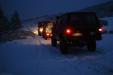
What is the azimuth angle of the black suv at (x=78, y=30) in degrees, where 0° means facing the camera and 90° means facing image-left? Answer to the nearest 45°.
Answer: approximately 135°
